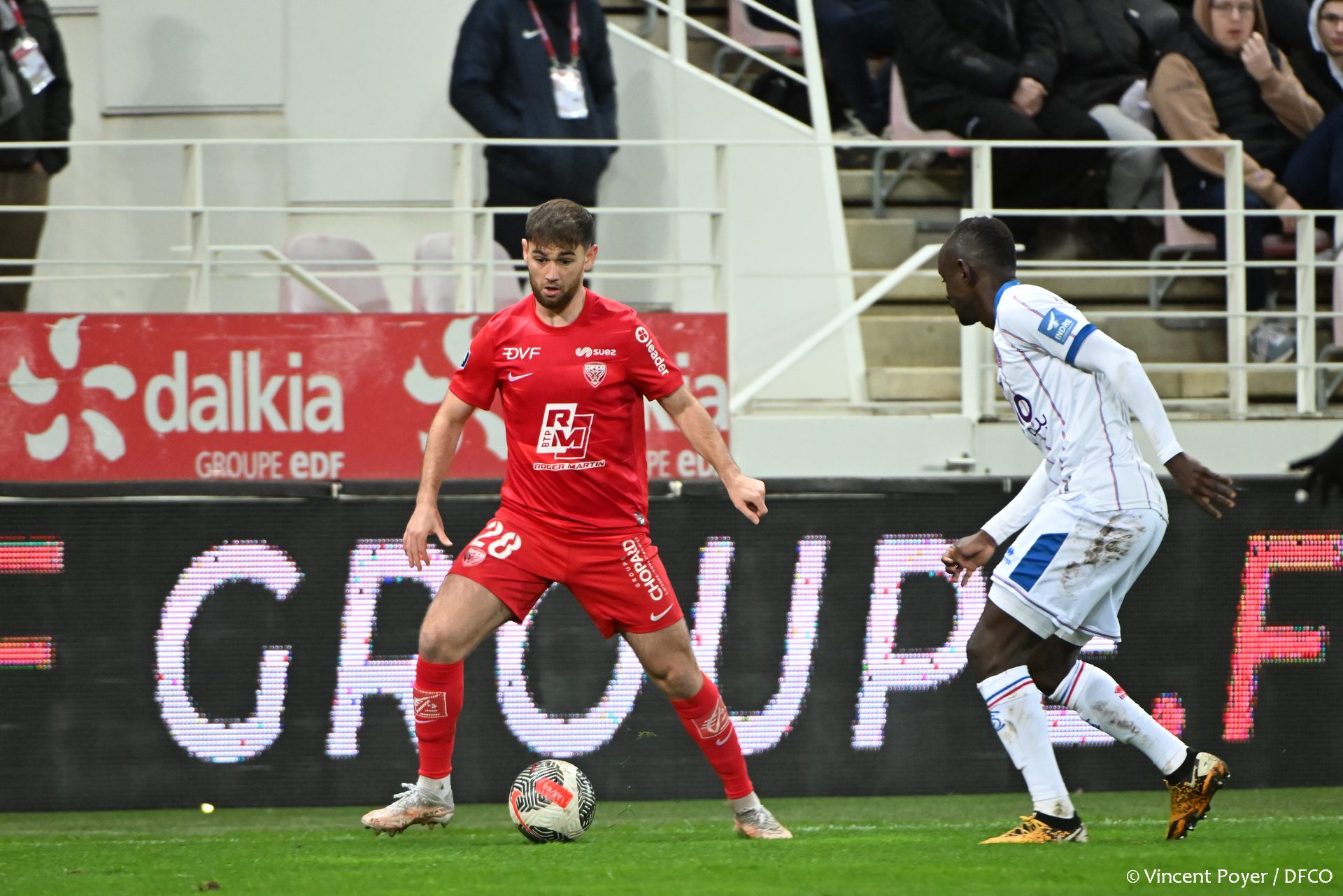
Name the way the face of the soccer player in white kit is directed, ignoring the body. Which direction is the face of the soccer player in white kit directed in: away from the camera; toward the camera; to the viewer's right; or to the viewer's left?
to the viewer's left

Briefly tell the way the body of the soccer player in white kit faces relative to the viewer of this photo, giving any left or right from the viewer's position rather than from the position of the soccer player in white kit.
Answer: facing to the left of the viewer

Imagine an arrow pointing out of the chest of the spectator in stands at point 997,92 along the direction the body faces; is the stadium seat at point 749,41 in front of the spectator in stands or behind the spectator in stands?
behind

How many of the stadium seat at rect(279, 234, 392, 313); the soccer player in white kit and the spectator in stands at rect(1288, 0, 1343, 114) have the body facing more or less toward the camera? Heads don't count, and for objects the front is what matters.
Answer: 2

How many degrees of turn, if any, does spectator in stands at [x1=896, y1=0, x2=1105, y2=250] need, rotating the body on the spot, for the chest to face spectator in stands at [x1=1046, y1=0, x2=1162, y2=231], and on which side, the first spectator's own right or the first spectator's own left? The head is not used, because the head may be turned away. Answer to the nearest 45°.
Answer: approximately 90° to the first spectator's own left

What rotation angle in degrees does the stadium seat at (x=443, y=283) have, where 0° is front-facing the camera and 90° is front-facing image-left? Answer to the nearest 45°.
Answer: approximately 0°

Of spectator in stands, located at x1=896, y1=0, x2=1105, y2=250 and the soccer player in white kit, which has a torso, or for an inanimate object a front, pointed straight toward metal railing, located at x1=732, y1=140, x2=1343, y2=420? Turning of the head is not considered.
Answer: the spectator in stands

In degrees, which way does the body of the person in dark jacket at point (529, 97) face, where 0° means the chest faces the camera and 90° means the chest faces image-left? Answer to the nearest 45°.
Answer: approximately 315°

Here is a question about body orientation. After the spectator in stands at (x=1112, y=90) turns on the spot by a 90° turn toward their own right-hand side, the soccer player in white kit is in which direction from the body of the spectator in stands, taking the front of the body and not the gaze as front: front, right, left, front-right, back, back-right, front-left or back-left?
front-left
